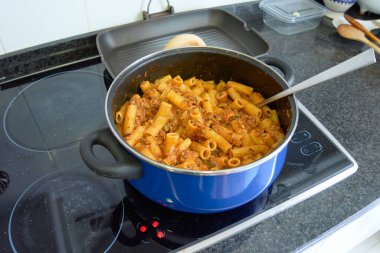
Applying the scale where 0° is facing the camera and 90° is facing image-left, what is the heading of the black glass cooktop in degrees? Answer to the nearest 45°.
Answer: approximately 315°

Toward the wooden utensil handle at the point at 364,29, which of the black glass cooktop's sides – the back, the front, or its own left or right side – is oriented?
left

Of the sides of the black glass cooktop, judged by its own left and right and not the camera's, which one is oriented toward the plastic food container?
left
